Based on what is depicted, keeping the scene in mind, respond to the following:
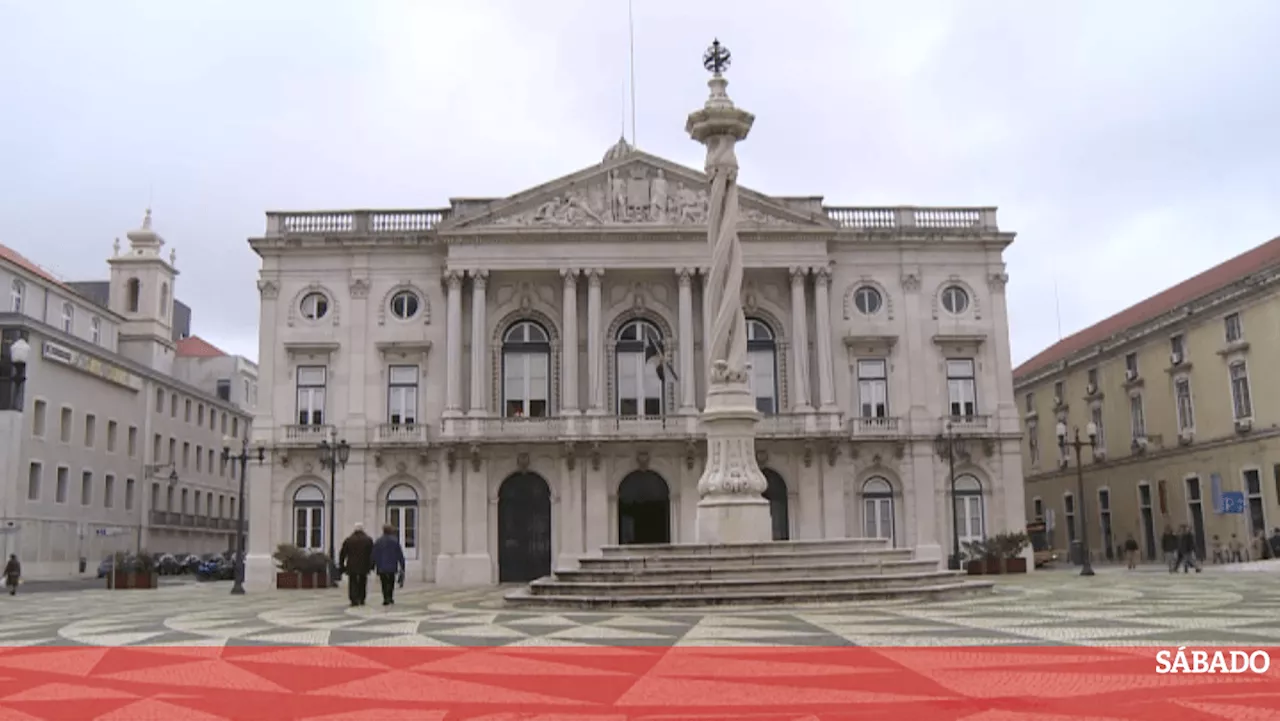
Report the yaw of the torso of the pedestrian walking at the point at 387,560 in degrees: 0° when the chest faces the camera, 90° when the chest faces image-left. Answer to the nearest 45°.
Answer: approximately 180°

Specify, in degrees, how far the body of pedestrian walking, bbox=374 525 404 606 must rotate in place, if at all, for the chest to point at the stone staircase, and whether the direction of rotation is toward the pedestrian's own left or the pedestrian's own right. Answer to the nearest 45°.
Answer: approximately 90° to the pedestrian's own right

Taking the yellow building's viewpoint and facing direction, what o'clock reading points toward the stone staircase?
The stone staircase is roughly at 11 o'clock from the yellow building.

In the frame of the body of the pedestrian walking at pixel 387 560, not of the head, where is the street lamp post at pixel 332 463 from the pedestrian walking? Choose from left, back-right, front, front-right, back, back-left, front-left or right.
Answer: front

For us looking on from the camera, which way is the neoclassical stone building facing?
facing the viewer

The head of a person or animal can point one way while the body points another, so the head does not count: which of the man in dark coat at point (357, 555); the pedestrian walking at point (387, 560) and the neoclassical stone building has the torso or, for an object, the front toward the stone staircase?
the neoclassical stone building

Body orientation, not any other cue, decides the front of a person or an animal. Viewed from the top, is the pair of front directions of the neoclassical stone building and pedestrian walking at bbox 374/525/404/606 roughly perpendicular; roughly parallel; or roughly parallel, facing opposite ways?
roughly parallel, facing opposite ways

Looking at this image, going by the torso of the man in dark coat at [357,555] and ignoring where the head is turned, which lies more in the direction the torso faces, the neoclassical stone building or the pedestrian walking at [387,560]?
the neoclassical stone building

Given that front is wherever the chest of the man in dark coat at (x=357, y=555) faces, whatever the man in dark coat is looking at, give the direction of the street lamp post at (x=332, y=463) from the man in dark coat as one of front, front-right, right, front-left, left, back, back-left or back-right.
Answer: front

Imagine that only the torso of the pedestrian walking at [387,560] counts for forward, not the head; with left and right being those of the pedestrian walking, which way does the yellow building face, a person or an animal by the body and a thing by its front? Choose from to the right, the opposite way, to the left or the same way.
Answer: to the left

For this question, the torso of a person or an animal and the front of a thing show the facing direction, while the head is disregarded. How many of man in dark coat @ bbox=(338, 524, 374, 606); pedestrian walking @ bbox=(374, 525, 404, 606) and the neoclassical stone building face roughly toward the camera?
1

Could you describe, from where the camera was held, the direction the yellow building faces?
facing the viewer and to the left of the viewer

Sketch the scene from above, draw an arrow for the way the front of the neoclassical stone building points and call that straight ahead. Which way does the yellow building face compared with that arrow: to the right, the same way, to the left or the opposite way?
to the right

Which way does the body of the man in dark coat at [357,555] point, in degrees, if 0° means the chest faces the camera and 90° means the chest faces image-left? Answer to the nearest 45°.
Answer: approximately 180°

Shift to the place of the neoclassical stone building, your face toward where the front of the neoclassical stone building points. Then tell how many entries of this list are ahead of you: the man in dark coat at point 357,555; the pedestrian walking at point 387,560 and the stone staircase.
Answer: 3

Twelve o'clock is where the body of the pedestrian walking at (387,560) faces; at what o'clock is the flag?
The flag is roughly at 1 o'clock from the pedestrian walking.

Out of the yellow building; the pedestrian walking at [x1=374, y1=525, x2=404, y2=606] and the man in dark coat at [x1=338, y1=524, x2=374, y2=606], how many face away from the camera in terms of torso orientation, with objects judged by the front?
2

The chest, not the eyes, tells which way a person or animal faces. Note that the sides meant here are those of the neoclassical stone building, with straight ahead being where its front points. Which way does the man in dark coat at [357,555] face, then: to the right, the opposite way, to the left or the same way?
the opposite way
